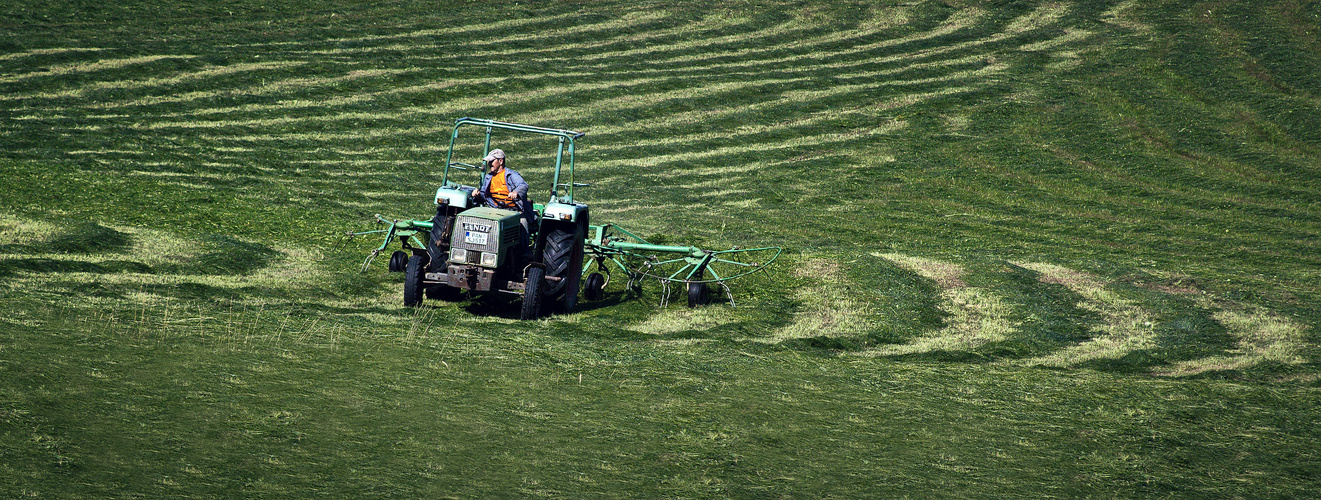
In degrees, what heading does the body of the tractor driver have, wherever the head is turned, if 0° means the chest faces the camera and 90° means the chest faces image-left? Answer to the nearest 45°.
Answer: approximately 45°
